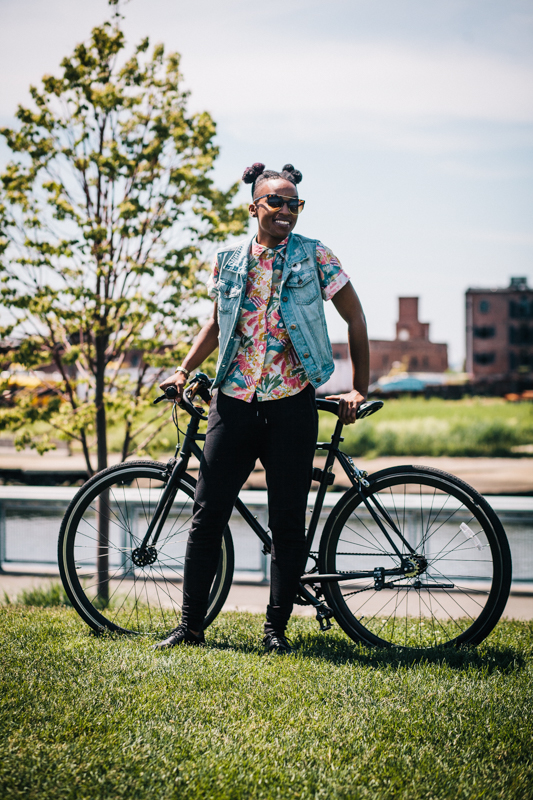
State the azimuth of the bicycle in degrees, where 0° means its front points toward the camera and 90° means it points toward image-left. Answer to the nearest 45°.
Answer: approximately 90°

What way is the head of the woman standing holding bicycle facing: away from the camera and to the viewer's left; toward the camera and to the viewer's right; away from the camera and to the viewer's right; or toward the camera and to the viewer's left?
toward the camera and to the viewer's right

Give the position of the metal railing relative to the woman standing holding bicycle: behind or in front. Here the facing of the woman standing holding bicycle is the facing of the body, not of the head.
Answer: behind

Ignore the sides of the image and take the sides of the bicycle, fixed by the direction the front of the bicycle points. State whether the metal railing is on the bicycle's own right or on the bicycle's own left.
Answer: on the bicycle's own right

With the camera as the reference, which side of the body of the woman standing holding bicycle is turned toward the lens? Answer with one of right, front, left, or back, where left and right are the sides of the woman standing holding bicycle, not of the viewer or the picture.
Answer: front
